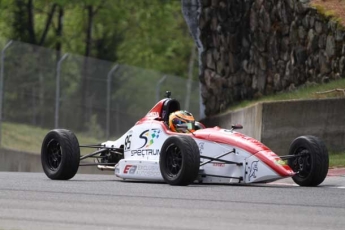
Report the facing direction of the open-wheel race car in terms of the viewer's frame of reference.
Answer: facing the viewer and to the right of the viewer

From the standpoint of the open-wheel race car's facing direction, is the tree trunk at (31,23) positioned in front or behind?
behind
